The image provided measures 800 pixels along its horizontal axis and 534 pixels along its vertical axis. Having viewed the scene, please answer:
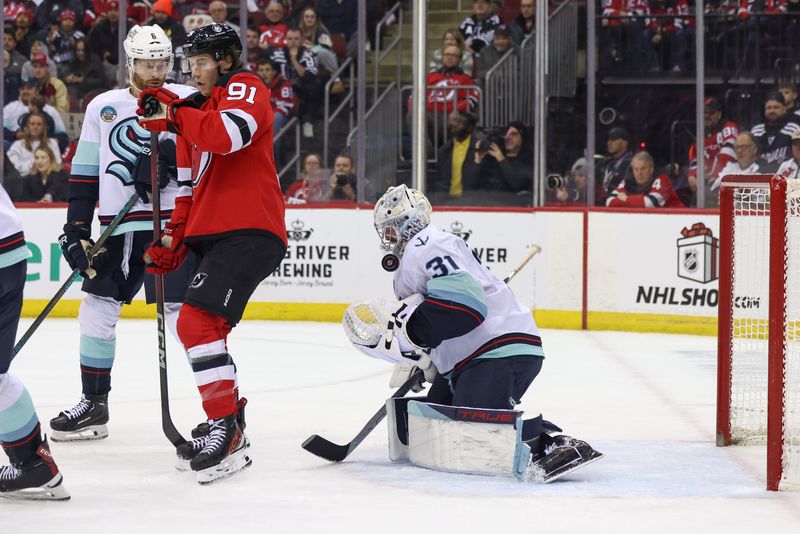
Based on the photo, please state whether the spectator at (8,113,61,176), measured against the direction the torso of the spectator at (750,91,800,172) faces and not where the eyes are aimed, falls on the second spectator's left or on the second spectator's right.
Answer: on the second spectator's right

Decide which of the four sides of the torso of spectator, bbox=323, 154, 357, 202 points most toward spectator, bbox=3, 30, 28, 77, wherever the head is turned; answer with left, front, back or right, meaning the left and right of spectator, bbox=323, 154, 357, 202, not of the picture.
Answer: right

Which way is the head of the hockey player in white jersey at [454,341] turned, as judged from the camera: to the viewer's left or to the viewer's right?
to the viewer's left

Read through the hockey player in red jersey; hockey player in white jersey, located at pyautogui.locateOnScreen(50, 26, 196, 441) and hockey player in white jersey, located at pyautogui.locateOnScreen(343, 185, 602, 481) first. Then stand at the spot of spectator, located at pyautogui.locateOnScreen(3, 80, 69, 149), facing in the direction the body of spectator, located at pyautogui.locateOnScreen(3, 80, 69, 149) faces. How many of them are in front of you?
3

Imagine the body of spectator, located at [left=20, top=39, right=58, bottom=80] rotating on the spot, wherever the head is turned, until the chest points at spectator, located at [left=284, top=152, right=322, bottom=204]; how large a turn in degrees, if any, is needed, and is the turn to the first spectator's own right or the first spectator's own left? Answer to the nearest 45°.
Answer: approximately 45° to the first spectator's own left

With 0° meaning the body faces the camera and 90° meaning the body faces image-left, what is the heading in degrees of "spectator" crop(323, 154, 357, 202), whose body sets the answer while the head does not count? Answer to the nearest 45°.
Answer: approximately 0°

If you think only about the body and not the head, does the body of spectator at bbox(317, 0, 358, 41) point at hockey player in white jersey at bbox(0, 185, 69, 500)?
yes

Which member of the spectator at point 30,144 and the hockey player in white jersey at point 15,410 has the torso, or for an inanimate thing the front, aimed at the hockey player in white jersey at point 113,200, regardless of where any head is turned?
the spectator

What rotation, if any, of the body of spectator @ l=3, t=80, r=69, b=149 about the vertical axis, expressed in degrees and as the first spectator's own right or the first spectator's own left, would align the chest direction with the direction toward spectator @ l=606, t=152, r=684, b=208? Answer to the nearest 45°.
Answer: approximately 45° to the first spectator's own left

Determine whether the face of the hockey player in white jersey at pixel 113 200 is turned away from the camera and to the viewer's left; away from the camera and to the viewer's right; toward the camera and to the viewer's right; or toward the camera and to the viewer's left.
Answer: toward the camera and to the viewer's right
